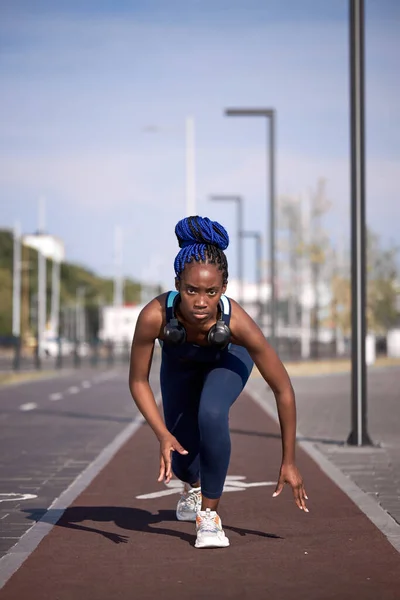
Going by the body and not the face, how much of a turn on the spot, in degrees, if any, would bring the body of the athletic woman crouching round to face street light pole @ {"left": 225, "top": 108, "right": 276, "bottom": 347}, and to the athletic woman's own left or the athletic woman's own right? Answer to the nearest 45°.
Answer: approximately 180°

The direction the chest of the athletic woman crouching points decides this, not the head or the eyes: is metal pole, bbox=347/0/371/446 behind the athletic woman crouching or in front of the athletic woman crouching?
behind

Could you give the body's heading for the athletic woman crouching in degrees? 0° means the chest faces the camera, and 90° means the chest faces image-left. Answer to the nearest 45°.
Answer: approximately 0°

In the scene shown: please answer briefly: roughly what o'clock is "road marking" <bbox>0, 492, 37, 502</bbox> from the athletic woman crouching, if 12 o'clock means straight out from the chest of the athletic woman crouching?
The road marking is roughly at 5 o'clock from the athletic woman crouching.
